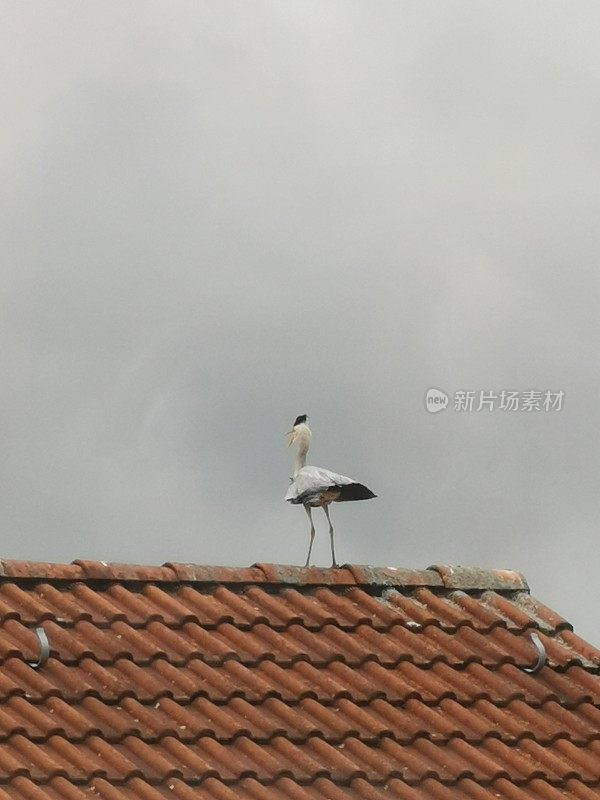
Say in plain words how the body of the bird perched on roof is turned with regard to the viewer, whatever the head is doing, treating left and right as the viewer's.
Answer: facing to the left of the viewer
